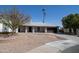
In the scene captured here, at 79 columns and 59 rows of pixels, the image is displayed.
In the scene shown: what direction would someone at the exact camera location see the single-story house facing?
facing the viewer
